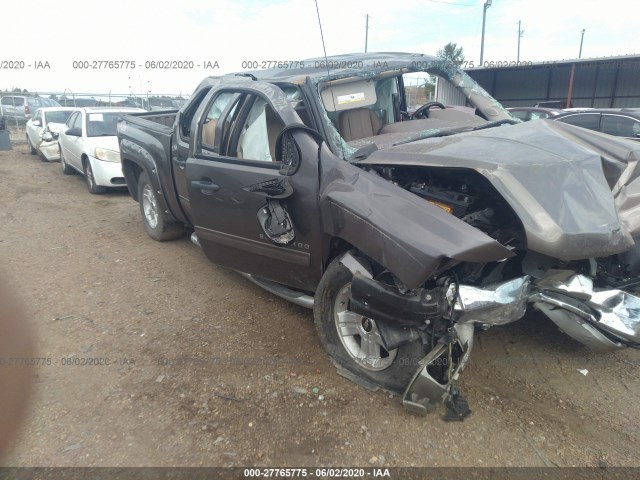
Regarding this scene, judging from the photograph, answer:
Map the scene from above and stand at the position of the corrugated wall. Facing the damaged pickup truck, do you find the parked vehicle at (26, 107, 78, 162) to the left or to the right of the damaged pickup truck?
right

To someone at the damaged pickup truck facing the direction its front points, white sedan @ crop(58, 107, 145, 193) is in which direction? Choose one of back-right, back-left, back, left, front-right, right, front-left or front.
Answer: back

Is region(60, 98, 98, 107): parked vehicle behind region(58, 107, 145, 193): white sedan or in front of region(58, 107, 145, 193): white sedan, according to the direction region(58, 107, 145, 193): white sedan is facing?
behind

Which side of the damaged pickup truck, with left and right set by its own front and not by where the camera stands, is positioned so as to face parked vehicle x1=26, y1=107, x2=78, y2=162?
back

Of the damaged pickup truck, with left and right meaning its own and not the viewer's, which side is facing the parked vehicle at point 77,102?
back

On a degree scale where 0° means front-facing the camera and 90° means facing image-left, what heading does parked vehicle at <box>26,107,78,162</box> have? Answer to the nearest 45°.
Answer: approximately 315°

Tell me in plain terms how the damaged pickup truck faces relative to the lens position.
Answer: facing the viewer and to the right of the viewer

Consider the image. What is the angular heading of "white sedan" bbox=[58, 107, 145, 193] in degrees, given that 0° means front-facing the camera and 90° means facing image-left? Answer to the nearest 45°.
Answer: approximately 315°

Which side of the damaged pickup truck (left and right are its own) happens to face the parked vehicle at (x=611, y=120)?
left

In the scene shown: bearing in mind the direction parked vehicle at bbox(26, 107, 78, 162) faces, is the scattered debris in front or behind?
in front
